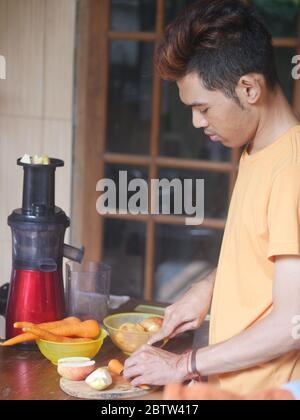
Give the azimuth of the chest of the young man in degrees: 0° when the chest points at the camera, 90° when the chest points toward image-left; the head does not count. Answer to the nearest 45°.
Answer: approximately 90°

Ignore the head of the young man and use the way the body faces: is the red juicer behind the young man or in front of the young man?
in front
